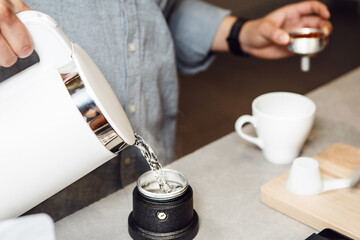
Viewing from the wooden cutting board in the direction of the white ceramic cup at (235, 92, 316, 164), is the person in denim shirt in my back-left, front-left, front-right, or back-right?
front-left

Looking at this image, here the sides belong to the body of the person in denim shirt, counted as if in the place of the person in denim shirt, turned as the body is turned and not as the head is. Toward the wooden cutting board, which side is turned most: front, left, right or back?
front
